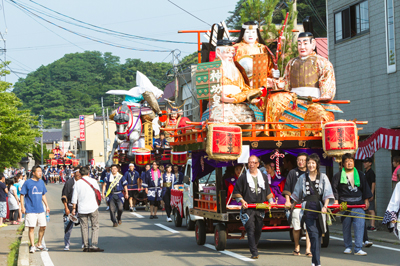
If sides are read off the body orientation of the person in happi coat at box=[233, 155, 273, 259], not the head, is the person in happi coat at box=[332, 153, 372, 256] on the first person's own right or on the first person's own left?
on the first person's own left

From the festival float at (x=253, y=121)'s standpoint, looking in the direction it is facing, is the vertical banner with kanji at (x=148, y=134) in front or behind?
behind

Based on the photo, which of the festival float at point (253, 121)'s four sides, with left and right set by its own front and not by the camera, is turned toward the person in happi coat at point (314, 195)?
front

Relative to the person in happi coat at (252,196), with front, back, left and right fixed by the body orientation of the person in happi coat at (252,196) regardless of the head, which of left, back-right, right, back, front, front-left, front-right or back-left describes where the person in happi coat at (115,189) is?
back-right

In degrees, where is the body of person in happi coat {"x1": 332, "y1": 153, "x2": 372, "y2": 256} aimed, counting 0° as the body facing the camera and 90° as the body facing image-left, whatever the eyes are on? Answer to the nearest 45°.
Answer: approximately 0°

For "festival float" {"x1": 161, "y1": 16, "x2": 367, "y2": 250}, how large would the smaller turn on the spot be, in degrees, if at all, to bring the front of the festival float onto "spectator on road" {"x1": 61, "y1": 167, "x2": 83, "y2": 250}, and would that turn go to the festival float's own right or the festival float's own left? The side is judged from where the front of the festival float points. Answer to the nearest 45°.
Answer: approximately 90° to the festival float's own right

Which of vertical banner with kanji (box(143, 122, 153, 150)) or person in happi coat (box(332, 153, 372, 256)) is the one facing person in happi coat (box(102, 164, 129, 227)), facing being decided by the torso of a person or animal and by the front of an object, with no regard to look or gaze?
the vertical banner with kanji

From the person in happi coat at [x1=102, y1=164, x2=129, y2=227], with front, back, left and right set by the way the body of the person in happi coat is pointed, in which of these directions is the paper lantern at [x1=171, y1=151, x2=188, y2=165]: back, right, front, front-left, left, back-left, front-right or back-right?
back-left
